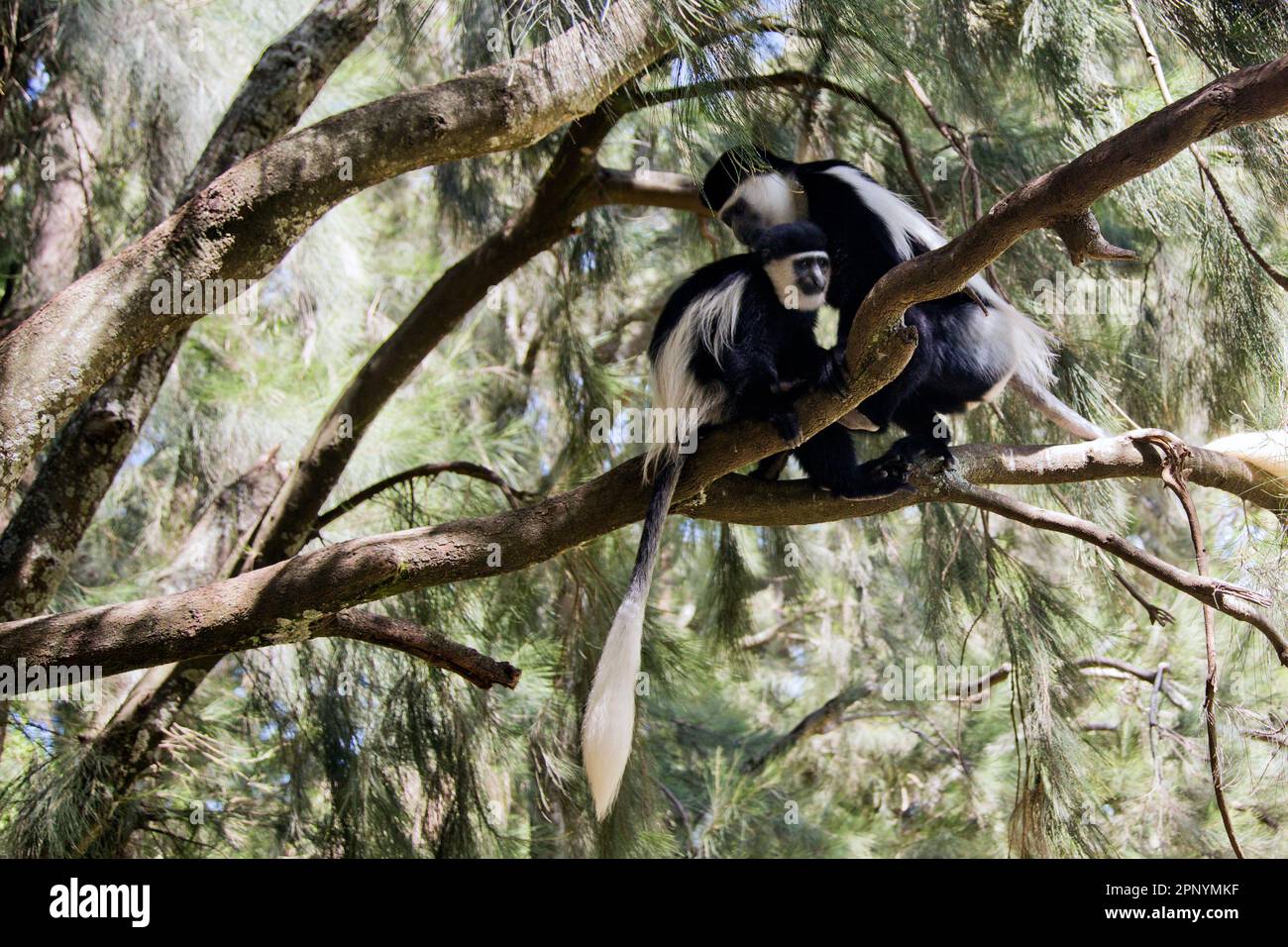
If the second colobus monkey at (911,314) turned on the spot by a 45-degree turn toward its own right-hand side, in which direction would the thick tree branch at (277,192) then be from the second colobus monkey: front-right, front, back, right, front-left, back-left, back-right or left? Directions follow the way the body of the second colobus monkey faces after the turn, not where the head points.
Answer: left

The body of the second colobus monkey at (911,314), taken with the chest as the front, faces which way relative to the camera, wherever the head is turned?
to the viewer's left

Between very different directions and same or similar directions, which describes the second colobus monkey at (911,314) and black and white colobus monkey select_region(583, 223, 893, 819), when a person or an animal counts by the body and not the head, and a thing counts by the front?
very different directions

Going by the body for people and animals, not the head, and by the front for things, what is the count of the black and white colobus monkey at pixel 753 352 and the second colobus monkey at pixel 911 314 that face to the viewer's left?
1

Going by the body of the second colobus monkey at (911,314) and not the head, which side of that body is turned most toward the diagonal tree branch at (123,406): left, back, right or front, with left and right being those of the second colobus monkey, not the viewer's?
front
